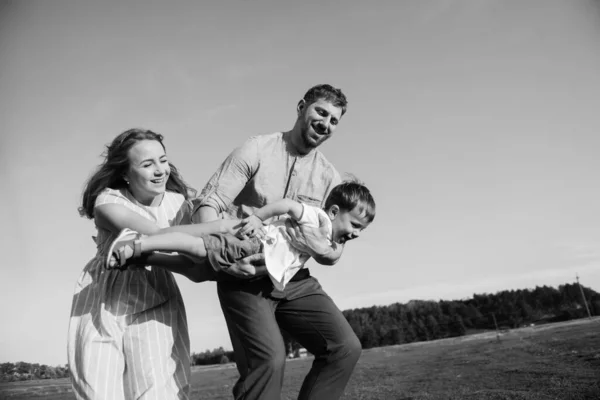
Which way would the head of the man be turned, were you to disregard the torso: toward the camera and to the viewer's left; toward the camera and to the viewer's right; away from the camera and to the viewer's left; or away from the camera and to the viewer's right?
toward the camera and to the viewer's right

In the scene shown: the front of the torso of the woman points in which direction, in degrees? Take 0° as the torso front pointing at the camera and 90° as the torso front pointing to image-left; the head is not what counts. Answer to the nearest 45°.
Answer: approximately 315°

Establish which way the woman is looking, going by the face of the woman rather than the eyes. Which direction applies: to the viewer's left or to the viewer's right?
to the viewer's right

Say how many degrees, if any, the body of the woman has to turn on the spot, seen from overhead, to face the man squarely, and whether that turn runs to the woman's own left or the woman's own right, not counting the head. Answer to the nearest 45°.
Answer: approximately 45° to the woman's own left
